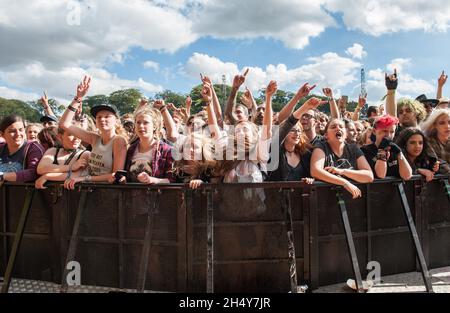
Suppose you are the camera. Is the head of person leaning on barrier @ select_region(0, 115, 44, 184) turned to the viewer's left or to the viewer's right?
to the viewer's right

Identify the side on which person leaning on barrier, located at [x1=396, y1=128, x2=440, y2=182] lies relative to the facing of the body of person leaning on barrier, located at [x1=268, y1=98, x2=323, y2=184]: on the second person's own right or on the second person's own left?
on the second person's own left

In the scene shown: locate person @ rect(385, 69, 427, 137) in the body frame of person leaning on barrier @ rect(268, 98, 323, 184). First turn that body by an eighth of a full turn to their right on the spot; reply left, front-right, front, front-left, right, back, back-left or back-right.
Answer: back

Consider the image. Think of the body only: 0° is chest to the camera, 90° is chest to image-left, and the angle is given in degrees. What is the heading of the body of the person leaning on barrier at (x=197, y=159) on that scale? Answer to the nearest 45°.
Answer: approximately 0°

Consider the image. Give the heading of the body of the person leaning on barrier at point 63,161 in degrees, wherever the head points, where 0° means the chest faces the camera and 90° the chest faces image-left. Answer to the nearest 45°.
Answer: approximately 315°
